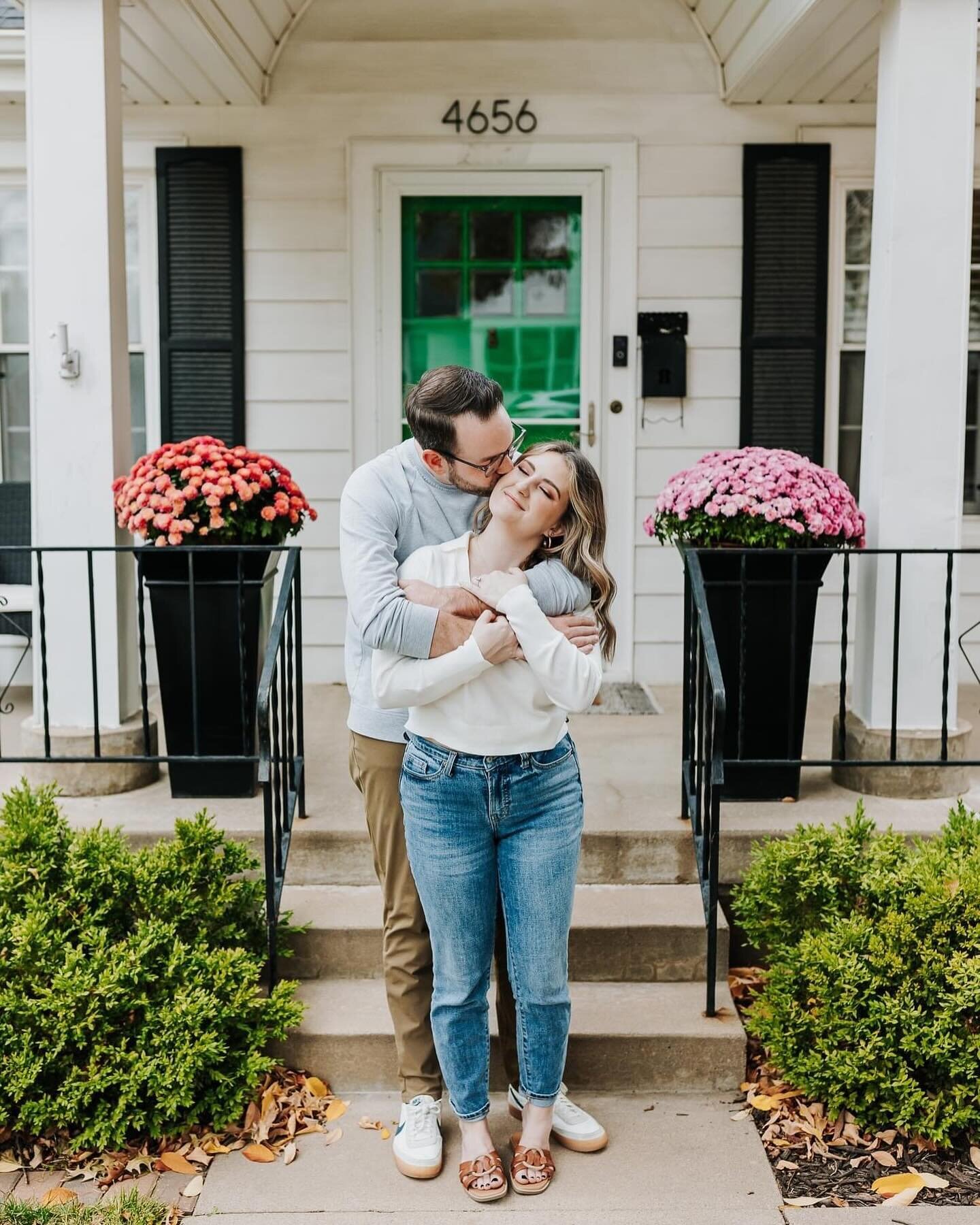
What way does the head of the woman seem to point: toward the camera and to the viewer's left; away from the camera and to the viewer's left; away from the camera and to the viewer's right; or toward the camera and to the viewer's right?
toward the camera and to the viewer's left

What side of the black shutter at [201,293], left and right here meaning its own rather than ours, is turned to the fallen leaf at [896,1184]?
front

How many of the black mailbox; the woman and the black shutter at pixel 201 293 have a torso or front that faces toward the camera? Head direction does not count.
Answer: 3

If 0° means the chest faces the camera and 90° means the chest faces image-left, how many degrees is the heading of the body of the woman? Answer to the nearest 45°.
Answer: approximately 0°

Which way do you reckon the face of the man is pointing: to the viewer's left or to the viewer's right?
to the viewer's right

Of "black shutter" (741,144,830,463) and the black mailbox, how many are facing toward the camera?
2

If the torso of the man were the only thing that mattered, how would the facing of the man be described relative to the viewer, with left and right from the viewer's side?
facing the viewer and to the right of the viewer

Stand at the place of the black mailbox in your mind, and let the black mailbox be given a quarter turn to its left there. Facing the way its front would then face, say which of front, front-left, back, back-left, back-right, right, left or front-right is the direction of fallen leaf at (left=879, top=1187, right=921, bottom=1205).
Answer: right
